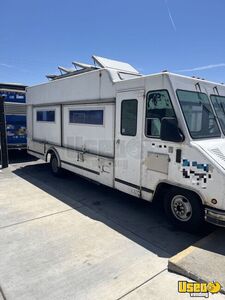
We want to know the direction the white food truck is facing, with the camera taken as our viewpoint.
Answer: facing the viewer and to the right of the viewer

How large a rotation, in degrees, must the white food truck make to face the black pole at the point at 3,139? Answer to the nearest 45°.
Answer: approximately 180°
